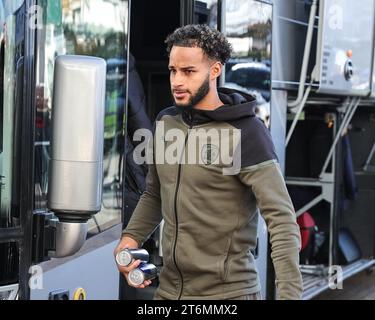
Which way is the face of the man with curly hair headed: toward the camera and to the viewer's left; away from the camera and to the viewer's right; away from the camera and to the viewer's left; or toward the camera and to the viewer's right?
toward the camera and to the viewer's left

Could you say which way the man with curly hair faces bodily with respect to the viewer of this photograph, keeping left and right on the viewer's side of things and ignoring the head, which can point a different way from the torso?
facing the viewer and to the left of the viewer
